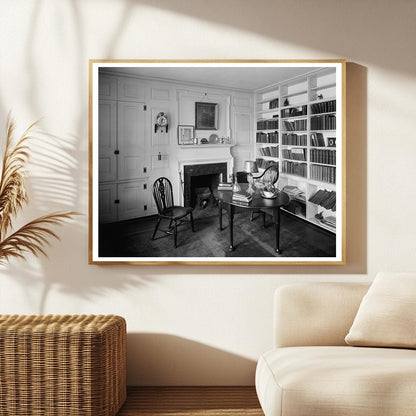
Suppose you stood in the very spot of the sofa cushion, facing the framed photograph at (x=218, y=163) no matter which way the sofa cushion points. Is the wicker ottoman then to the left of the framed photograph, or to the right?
left

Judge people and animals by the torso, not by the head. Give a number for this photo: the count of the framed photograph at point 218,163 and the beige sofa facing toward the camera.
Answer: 2

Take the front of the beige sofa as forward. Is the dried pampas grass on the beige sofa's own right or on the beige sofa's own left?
on the beige sofa's own right

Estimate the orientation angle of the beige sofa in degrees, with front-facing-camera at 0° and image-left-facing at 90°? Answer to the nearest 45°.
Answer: approximately 0°

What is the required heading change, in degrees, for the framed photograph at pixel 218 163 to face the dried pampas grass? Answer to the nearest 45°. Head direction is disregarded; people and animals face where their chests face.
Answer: approximately 90° to its right

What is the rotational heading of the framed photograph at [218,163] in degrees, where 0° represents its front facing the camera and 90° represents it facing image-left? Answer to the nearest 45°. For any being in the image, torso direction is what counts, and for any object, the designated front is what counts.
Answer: approximately 0°
